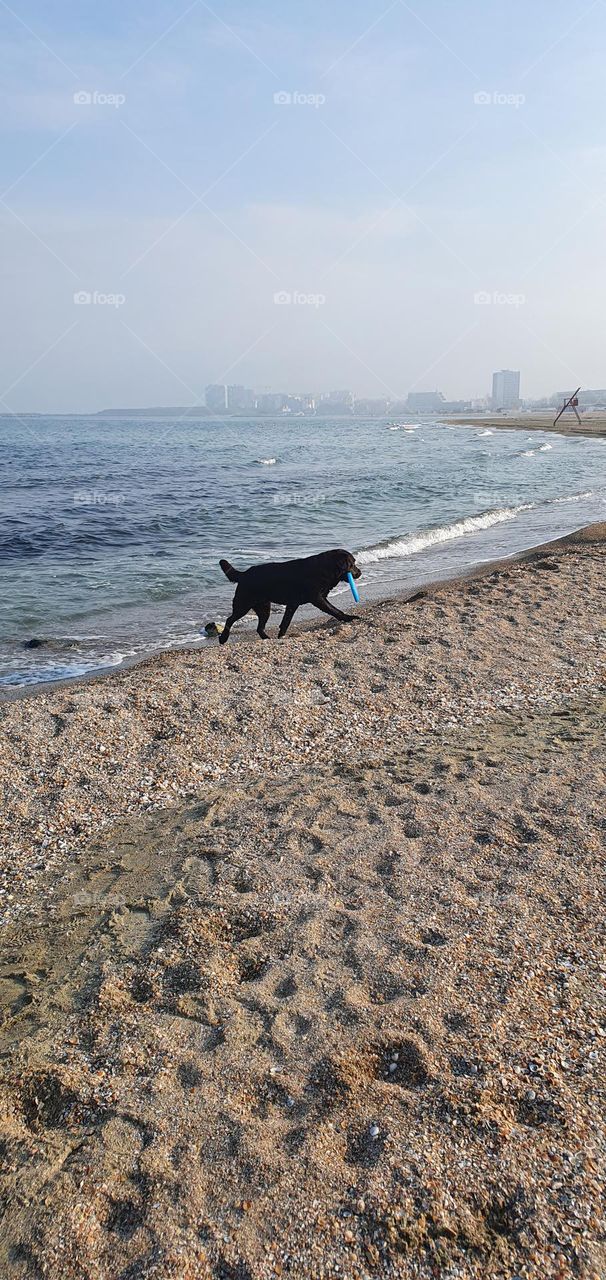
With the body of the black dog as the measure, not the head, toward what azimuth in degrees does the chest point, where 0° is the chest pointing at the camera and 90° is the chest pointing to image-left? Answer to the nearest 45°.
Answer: approximately 270°
